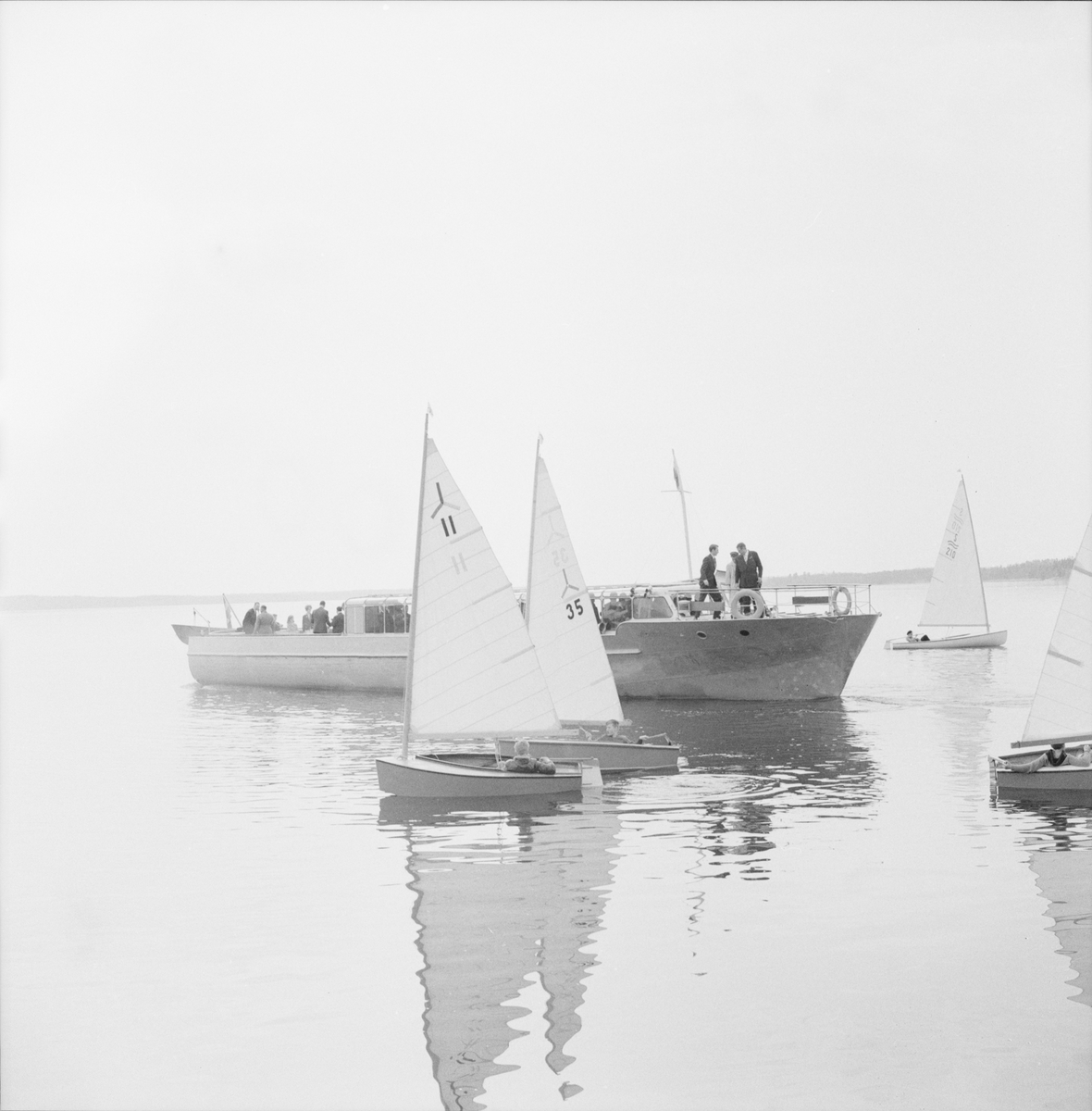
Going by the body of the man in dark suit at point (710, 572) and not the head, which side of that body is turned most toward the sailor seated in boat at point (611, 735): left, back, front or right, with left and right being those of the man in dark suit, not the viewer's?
right

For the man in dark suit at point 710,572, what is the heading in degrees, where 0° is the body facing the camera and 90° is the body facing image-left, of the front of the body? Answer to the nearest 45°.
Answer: approximately 270°

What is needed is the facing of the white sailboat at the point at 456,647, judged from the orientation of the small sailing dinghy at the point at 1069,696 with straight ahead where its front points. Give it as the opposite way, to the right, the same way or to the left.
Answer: the opposite way

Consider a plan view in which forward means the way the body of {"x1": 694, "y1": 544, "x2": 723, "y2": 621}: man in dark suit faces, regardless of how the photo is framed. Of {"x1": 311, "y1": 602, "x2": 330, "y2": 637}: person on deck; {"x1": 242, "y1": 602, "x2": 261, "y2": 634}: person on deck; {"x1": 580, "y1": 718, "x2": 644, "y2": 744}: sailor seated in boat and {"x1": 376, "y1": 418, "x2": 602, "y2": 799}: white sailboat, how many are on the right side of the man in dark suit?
2

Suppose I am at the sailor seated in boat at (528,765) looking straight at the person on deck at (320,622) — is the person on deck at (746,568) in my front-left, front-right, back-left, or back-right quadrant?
front-right

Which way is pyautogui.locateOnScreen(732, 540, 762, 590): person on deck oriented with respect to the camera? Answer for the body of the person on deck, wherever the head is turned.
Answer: toward the camera

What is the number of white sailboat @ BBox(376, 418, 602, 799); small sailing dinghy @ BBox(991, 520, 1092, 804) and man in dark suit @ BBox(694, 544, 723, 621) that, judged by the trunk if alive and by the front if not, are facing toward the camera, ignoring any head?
0

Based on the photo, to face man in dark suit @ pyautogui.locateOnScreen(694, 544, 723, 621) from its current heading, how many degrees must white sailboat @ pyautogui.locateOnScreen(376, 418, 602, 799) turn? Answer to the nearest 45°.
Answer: approximately 90° to its right

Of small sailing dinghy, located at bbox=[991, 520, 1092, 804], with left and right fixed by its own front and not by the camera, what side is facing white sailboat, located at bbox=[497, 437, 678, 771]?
back

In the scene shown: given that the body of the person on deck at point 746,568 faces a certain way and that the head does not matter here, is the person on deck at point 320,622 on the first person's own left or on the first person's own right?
on the first person's own right

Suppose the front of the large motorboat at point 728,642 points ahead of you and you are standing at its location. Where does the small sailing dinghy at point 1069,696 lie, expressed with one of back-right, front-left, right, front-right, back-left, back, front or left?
right

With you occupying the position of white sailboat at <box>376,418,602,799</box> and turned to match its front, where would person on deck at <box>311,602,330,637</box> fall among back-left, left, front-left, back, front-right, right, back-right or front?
right

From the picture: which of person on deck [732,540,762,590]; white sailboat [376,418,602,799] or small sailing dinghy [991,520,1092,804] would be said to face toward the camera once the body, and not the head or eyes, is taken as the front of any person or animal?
the person on deck

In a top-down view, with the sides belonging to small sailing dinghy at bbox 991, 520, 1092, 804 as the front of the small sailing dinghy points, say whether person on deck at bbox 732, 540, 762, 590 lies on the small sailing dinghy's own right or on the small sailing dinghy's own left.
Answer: on the small sailing dinghy's own left

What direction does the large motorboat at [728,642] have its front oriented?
to the viewer's right

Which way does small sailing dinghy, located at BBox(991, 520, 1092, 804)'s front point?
to the viewer's right
